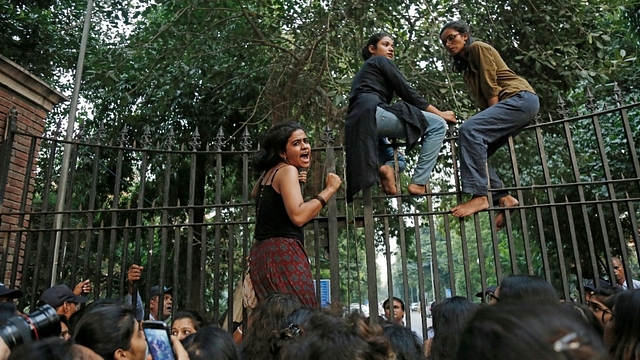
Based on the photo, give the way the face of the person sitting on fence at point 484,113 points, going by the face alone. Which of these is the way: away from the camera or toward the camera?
toward the camera

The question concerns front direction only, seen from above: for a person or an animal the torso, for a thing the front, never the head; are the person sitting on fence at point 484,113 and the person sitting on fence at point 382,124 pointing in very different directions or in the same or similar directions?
very different directions

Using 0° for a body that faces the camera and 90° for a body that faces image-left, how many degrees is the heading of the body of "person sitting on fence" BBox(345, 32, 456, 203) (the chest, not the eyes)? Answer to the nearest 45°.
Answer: approximately 270°

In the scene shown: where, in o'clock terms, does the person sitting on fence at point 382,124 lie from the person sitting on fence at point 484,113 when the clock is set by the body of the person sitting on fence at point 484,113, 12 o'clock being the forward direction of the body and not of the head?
the person sitting on fence at point 382,124 is roughly at 11 o'clock from the person sitting on fence at point 484,113.

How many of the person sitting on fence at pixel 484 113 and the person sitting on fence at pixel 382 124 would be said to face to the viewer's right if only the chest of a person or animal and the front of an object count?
1

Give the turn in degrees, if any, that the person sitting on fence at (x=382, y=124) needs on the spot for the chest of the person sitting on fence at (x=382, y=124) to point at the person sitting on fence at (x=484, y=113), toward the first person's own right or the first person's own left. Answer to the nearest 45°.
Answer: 0° — they already face them

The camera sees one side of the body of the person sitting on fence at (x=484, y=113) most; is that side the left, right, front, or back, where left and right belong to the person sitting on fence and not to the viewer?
left
